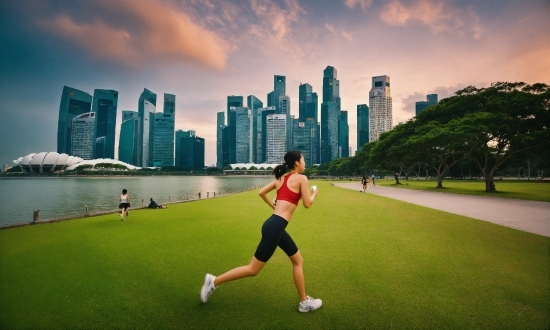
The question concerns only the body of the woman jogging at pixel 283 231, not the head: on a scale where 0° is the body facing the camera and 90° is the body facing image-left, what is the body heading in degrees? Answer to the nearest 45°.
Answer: approximately 270°

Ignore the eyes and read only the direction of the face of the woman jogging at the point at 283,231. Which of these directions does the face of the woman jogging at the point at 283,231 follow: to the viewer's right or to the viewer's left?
to the viewer's right
